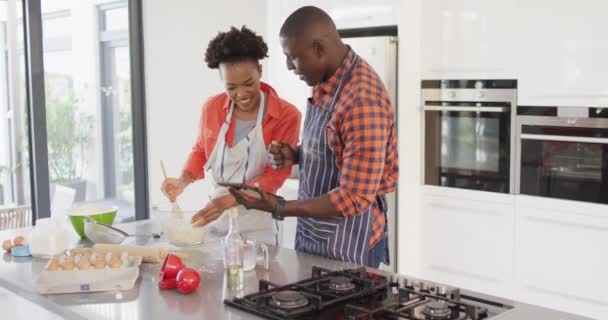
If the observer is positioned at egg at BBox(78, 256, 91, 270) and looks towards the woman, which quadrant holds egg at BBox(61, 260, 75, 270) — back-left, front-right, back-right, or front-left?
back-left

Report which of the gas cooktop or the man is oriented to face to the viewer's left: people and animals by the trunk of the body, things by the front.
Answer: the man

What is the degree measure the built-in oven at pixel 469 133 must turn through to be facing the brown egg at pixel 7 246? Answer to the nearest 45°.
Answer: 0° — it already faces it

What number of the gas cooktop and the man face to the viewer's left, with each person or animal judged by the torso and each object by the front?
1

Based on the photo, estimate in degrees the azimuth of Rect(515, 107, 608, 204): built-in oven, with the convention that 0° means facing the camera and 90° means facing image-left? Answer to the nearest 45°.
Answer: approximately 45°

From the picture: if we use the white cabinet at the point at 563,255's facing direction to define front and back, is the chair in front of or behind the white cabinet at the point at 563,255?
in front

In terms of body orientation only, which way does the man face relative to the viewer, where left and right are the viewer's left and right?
facing to the left of the viewer

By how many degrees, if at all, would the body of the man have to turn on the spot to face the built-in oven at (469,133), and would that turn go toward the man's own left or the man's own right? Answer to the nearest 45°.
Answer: approximately 135° to the man's own right
